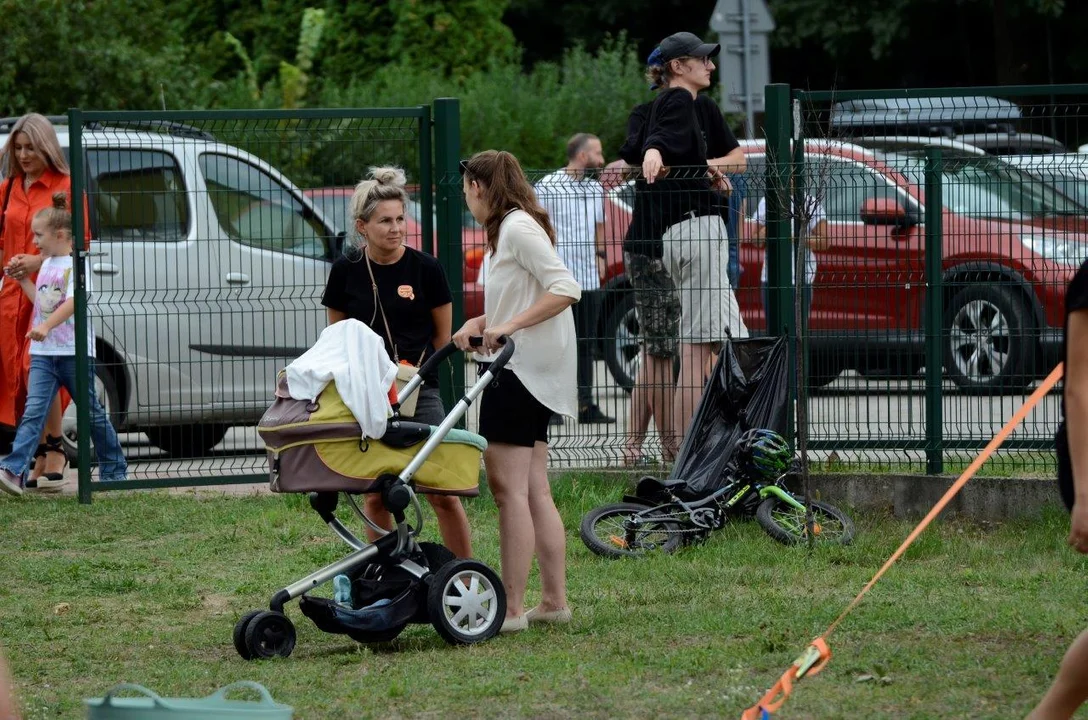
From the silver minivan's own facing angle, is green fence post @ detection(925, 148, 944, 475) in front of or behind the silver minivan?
in front

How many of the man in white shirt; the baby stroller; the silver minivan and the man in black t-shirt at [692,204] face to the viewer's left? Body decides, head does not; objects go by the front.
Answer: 1

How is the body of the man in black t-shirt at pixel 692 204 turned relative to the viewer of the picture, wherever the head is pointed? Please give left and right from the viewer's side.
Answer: facing the viewer and to the right of the viewer

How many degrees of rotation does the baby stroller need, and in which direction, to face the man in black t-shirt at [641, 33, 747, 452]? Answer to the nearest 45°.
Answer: approximately 135° to its right

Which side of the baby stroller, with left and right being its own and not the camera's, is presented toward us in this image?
left

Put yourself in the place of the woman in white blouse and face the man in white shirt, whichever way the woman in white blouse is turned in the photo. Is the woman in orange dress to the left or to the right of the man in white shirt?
left

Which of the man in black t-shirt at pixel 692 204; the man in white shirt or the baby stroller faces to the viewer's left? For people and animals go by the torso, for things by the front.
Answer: the baby stroller

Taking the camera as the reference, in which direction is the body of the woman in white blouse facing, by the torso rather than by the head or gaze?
to the viewer's left

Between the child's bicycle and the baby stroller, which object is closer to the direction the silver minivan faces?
the child's bicycle

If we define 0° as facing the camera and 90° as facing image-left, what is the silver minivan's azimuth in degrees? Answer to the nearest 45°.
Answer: approximately 270°

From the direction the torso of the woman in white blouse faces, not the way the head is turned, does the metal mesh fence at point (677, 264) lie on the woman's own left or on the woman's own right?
on the woman's own right
